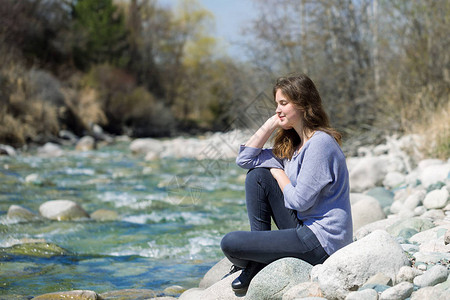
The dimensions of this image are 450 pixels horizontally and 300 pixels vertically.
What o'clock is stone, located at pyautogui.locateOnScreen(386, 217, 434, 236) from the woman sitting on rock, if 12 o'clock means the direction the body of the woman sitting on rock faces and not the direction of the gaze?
The stone is roughly at 4 o'clock from the woman sitting on rock.

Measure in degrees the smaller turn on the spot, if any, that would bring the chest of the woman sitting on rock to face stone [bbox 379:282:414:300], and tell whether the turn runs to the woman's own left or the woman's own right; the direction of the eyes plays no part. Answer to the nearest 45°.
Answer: approximately 135° to the woman's own left

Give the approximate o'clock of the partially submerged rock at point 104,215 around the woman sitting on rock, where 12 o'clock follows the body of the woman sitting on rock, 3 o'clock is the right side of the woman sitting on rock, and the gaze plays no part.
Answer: The partially submerged rock is roughly at 2 o'clock from the woman sitting on rock.

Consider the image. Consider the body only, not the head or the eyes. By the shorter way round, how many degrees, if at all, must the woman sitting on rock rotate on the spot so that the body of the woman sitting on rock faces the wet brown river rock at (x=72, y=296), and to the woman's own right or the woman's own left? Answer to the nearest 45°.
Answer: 0° — they already face it

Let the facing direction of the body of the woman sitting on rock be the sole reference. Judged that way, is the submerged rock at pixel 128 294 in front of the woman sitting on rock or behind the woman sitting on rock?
in front

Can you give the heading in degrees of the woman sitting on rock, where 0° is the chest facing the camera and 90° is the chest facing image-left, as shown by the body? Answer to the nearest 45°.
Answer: approximately 90°

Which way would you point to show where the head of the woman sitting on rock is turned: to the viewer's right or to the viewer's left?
to the viewer's left

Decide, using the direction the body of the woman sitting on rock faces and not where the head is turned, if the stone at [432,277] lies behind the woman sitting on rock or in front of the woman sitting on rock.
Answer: behind
